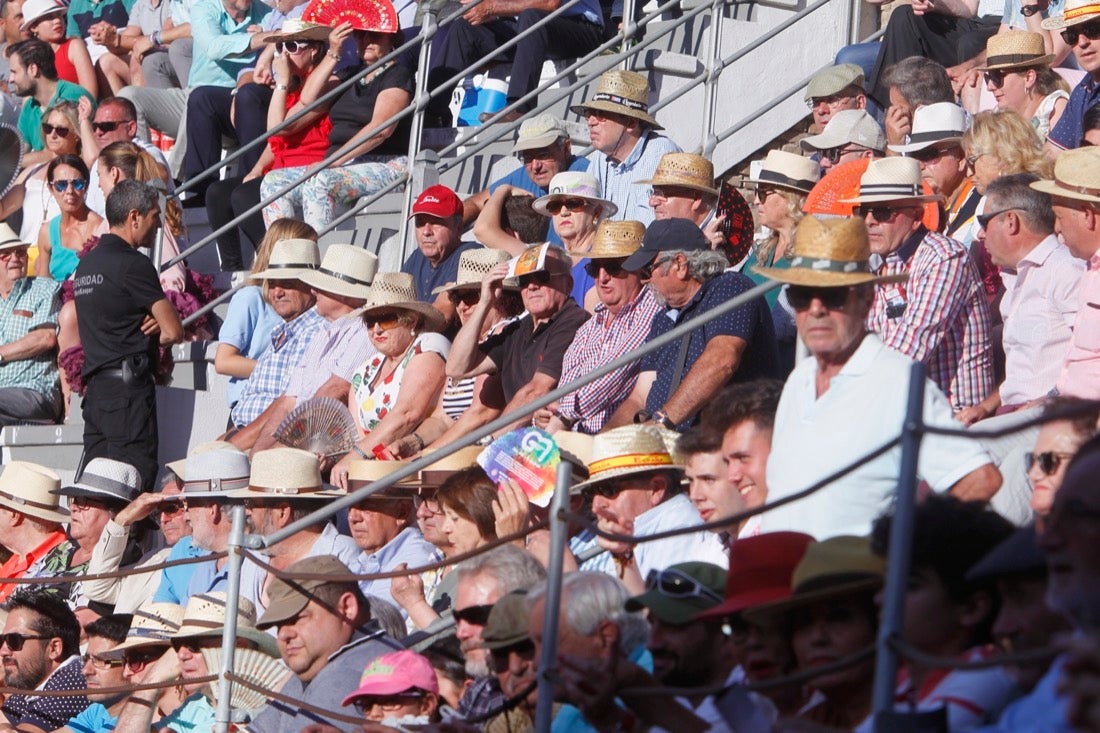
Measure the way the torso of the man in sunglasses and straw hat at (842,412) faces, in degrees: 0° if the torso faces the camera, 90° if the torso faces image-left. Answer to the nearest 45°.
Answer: approximately 45°

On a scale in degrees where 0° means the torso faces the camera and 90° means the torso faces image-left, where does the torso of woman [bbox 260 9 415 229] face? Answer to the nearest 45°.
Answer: approximately 45°

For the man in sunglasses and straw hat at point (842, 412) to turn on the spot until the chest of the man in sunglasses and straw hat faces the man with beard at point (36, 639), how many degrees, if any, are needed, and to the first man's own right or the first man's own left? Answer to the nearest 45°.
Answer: approximately 90° to the first man's own right

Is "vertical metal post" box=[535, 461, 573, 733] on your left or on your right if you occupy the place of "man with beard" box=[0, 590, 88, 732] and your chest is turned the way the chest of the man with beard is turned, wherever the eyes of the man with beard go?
on your left

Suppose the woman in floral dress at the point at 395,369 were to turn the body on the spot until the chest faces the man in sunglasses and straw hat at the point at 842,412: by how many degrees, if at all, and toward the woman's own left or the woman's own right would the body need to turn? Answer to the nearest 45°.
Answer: approximately 45° to the woman's own left

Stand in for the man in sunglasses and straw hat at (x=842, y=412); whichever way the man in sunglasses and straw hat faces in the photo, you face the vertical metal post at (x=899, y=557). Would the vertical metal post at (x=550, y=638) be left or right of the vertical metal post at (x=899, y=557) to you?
right

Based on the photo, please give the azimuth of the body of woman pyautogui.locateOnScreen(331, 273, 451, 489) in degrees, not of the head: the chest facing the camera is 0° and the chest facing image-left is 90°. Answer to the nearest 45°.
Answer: approximately 45°
